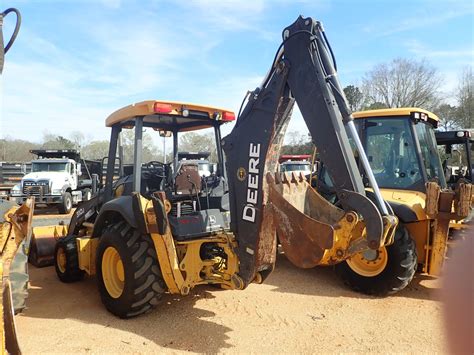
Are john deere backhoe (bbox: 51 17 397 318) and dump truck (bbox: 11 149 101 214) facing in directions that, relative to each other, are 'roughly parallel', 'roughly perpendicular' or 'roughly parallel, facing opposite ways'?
roughly perpendicular

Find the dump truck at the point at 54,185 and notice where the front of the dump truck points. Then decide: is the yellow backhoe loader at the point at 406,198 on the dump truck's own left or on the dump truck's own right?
on the dump truck's own left

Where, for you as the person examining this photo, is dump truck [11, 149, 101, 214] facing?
facing the viewer and to the left of the viewer

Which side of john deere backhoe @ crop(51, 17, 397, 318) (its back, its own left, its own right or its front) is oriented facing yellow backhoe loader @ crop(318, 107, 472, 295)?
right

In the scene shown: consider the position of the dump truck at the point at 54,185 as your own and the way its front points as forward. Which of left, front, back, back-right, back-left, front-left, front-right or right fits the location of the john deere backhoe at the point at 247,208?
front-left

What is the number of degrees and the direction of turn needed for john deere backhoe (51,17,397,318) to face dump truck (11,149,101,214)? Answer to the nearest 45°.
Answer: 0° — it already faces it

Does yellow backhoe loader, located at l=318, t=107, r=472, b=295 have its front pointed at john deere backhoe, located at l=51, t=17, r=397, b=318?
no

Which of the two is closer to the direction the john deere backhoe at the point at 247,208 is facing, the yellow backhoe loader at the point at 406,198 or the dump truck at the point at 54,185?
the dump truck

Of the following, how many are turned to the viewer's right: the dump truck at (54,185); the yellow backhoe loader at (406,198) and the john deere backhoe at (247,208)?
0

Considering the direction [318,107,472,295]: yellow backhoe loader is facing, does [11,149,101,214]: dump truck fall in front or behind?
in front

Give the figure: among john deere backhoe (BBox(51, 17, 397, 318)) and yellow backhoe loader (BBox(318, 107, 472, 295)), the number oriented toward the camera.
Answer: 0

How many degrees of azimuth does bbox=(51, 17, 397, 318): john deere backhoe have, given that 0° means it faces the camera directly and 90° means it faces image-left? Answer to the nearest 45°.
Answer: approximately 135°
